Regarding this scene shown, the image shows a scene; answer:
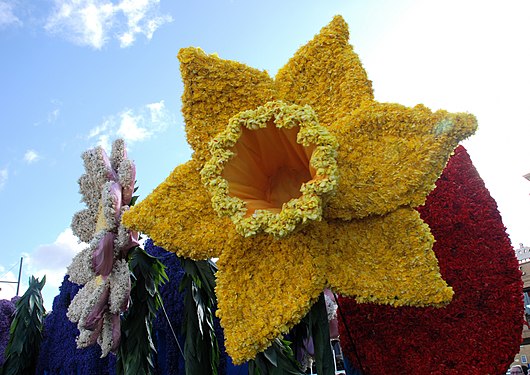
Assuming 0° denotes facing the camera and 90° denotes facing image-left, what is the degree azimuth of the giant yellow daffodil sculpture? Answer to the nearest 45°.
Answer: approximately 0°
